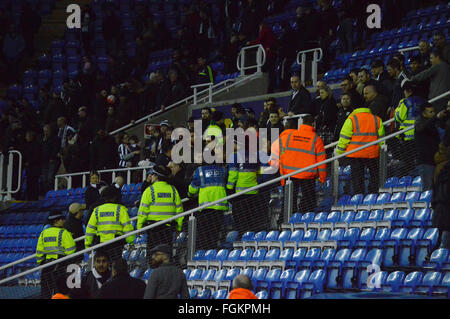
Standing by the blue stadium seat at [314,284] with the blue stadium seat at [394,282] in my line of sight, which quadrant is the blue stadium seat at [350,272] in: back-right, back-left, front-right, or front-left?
front-left

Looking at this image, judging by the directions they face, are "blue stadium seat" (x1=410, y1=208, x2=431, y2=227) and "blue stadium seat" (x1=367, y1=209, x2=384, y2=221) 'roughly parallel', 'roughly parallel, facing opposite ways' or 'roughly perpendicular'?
roughly parallel

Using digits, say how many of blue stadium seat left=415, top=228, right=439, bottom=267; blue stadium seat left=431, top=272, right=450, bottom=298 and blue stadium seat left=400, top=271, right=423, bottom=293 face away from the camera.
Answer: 0

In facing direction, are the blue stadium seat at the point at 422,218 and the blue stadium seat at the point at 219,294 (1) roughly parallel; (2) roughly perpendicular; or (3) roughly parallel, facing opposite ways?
roughly parallel

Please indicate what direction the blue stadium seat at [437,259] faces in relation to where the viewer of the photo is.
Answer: facing the viewer and to the left of the viewer

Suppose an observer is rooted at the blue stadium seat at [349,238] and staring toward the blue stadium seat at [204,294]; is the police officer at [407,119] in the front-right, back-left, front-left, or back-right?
back-right

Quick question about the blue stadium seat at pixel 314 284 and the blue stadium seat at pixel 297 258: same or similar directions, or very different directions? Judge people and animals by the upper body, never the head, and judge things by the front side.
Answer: same or similar directions

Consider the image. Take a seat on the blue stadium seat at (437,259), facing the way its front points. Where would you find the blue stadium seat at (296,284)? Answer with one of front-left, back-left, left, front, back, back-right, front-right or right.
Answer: front-right

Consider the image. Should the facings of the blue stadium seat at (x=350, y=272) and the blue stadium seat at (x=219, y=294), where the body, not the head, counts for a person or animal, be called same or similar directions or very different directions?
same or similar directions

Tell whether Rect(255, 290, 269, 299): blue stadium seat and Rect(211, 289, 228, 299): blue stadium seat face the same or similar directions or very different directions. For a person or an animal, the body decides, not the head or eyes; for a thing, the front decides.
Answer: same or similar directions

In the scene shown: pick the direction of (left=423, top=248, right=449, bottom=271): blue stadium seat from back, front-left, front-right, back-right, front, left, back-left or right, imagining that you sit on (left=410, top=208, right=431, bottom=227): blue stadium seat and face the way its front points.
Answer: front-left

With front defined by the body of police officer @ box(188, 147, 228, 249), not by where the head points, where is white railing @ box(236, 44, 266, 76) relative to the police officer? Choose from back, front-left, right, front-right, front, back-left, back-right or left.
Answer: front

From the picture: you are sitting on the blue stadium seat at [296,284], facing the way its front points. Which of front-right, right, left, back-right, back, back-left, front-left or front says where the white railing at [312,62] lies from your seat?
back-right

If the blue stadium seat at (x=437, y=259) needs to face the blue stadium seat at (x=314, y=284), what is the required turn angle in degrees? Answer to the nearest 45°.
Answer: approximately 45° to its right

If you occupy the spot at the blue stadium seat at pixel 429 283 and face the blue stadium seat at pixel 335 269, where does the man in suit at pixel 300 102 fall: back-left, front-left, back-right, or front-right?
front-right
